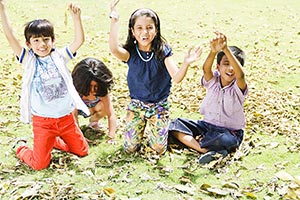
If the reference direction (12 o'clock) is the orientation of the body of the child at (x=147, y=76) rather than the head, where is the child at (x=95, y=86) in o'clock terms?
the child at (x=95, y=86) is roughly at 4 o'clock from the child at (x=147, y=76).

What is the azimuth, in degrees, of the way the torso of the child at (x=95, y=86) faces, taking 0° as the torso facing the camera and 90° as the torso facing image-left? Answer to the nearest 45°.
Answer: approximately 0°

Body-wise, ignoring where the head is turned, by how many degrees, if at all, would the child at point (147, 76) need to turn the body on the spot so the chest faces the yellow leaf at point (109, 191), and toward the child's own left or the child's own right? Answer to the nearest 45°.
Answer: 0° — they already face it

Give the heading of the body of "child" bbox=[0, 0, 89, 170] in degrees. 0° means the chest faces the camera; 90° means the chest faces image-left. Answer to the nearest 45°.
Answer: approximately 0°

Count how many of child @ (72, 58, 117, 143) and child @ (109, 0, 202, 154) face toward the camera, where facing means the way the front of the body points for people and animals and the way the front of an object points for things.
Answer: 2

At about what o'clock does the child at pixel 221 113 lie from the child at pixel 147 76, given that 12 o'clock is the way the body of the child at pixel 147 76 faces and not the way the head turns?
the child at pixel 221 113 is roughly at 9 o'clock from the child at pixel 147 76.

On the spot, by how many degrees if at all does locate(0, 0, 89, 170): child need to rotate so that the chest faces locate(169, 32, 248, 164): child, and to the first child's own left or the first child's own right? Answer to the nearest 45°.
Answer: approximately 90° to the first child's own left

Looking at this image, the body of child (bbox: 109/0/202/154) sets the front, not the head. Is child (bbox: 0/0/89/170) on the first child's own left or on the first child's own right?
on the first child's own right
